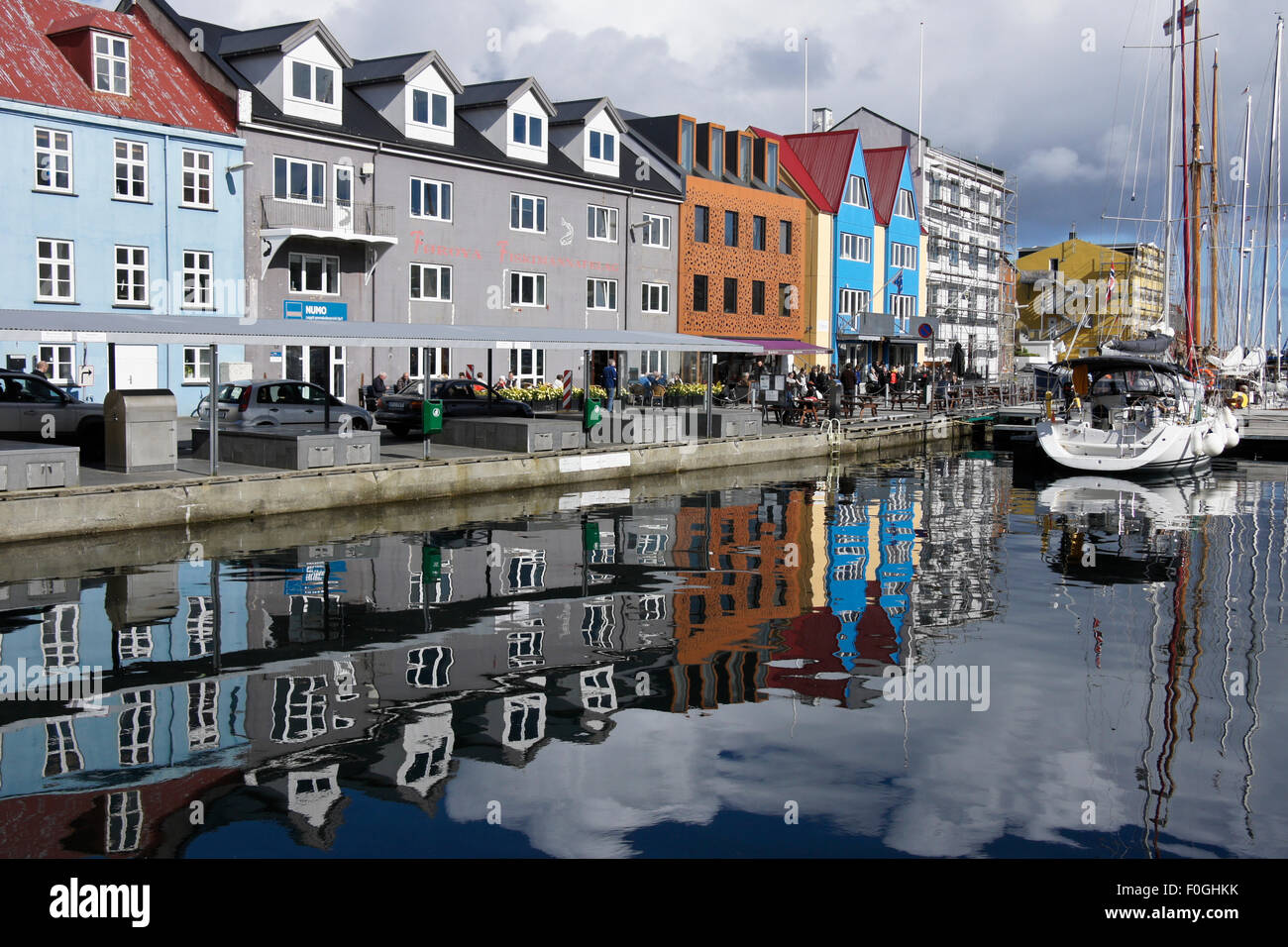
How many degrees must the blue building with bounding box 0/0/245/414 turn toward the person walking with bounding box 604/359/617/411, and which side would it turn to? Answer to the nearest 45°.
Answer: approximately 45° to its left
